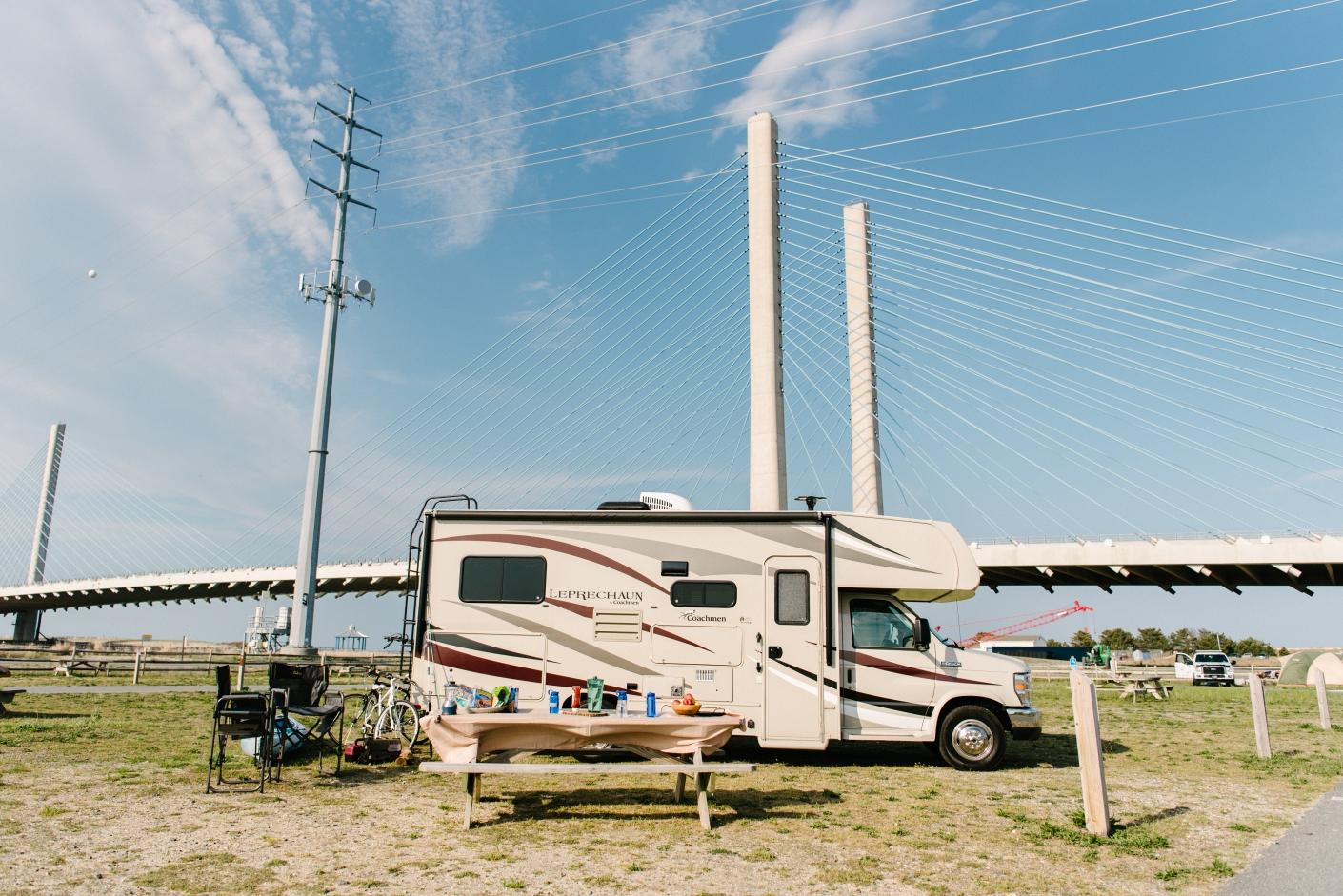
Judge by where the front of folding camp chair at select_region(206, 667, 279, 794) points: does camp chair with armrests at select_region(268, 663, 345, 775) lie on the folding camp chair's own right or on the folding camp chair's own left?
on the folding camp chair's own left

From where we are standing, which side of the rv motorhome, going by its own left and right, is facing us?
right

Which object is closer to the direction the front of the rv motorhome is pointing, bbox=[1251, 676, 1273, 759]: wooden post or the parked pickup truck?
the wooden post

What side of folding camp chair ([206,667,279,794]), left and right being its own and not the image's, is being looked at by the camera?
right

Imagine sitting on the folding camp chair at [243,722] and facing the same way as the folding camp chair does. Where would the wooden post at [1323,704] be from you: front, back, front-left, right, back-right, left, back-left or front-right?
front

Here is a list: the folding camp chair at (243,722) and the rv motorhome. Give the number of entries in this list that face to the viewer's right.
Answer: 2

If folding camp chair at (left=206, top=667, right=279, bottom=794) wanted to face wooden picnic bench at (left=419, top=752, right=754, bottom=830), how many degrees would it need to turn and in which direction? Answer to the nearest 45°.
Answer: approximately 45° to its right

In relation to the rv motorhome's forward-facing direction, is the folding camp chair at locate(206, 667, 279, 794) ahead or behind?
behind

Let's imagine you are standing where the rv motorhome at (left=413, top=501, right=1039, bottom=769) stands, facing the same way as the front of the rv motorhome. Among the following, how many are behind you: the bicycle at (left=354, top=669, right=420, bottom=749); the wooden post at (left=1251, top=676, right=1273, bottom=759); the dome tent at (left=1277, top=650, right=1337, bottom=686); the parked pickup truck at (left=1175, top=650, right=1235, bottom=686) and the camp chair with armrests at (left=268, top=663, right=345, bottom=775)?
2

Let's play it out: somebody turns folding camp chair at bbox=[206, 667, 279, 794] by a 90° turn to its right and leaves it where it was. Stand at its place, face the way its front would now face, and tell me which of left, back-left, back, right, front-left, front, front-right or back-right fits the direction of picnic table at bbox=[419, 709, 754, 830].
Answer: front-left

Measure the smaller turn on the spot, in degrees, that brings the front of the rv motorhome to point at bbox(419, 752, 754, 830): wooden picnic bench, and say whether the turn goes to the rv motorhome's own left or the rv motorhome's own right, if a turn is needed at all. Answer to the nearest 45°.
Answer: approximately 90° to the rv motorhome's own right

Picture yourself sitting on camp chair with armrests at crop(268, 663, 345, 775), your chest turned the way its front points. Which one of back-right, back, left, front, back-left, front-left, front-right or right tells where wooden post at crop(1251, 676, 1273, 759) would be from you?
front-left

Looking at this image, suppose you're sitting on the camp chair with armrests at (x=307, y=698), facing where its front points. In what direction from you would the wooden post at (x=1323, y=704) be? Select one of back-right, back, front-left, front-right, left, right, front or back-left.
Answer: front-left
